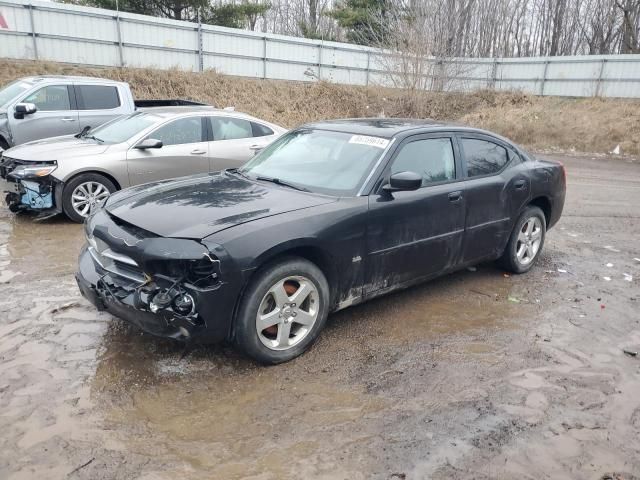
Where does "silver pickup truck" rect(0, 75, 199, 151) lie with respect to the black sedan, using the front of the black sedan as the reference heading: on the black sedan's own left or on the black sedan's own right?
on the black sedan's own right

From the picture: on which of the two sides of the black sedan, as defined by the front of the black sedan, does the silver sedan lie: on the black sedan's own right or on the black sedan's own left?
on the black sedan's own right

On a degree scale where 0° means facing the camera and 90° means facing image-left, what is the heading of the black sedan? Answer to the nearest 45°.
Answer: approximately 45°

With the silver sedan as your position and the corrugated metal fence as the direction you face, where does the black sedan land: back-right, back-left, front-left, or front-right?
back-right

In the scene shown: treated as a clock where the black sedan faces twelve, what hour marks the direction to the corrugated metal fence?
The corrugated metal fence is roughly at 4 o'clock from the black sedan.
